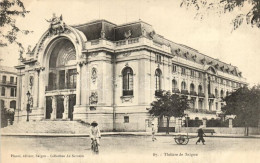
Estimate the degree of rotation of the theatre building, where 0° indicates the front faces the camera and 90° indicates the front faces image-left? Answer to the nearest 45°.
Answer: approximately 45°

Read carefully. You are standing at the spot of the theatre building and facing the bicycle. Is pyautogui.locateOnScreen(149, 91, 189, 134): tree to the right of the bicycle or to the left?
left

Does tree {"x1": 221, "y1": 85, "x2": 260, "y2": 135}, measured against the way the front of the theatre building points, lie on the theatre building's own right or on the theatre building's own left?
on the theatre building's own left

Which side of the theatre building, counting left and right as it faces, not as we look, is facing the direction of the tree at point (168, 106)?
left

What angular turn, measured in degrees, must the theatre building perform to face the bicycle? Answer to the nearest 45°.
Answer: approximately 45° to its left
